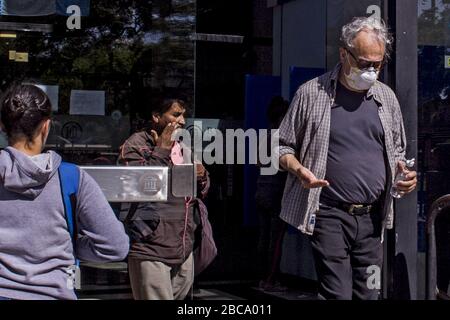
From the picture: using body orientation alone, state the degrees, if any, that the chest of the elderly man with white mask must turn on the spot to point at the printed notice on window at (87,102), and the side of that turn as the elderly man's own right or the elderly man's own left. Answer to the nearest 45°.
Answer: approximately 135° to the elderly man's own right

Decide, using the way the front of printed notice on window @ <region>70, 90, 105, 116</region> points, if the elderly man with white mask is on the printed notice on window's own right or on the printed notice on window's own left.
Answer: on the printed notice on window's own left

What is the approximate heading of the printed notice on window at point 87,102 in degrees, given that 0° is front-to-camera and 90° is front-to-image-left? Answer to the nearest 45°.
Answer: approximately 0°

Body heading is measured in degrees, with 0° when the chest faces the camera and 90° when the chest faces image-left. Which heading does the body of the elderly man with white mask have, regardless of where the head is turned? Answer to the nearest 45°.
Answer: approximately 315°
